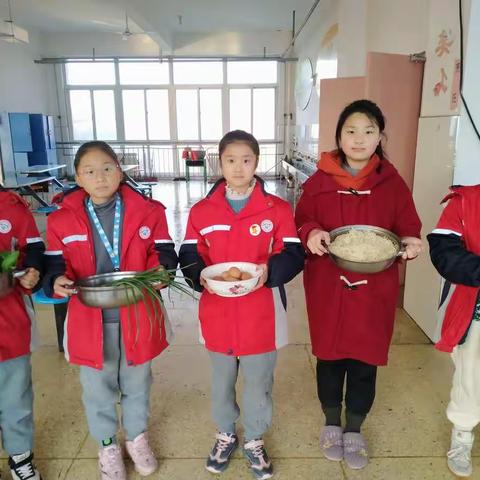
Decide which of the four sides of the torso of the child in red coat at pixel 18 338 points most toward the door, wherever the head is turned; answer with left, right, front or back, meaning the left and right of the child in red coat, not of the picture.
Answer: left

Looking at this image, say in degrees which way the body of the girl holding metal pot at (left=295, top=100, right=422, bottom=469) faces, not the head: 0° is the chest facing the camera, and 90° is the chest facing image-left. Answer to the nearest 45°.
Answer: approximately 0°

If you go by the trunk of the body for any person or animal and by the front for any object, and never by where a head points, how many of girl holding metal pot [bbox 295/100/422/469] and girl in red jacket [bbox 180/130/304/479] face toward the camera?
2

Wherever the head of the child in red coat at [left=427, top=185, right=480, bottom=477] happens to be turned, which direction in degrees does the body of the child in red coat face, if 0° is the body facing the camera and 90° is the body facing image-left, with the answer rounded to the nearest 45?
approximately 0°
